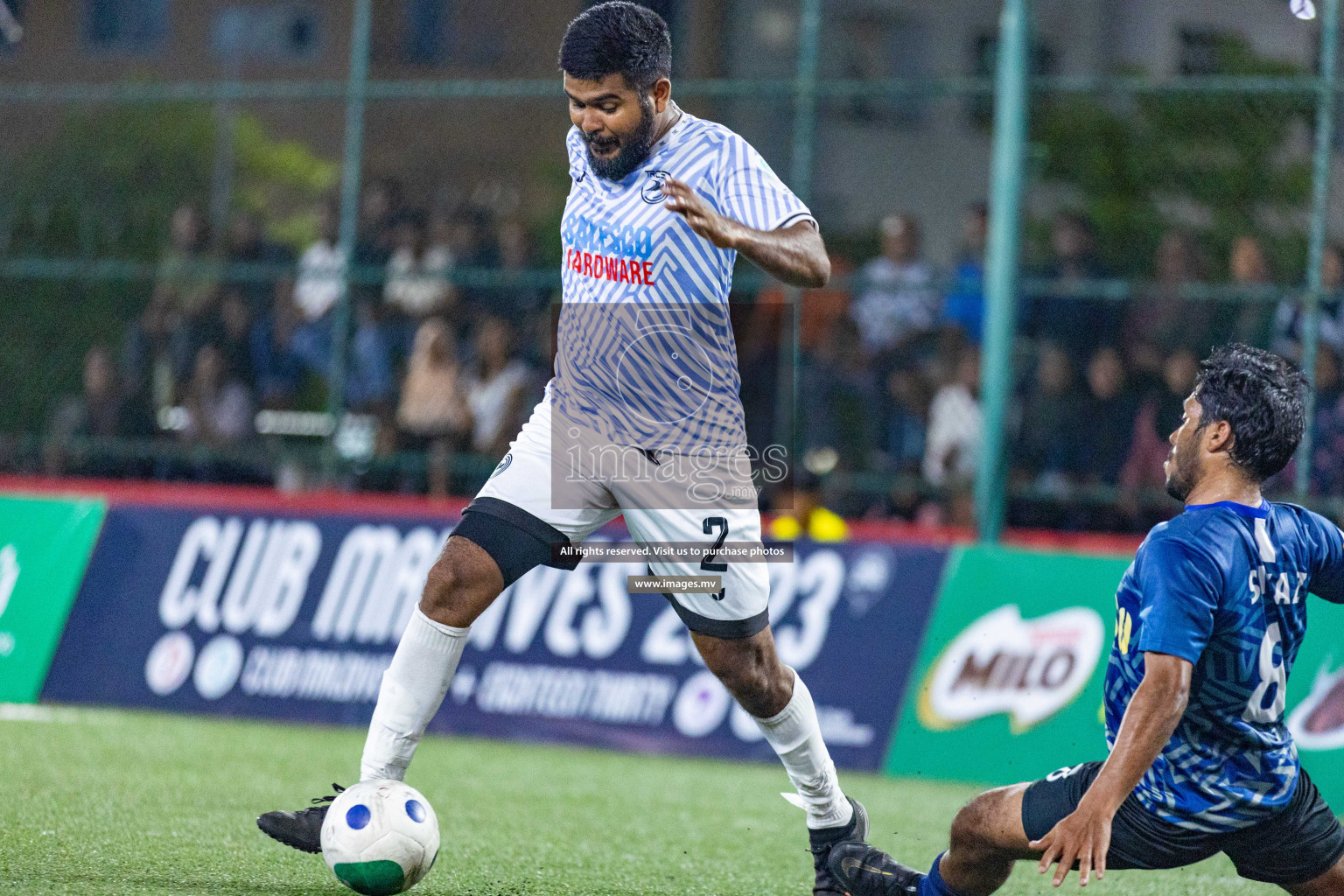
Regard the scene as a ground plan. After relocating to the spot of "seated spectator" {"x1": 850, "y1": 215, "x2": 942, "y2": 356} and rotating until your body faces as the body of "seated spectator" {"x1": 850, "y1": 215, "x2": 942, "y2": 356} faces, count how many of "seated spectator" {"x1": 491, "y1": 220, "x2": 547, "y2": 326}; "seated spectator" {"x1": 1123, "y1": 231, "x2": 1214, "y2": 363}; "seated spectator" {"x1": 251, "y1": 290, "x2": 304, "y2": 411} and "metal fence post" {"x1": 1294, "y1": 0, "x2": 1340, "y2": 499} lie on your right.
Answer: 2

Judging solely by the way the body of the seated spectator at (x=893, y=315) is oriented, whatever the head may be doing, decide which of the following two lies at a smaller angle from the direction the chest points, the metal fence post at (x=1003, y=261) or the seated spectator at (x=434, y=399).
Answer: the metal fence post

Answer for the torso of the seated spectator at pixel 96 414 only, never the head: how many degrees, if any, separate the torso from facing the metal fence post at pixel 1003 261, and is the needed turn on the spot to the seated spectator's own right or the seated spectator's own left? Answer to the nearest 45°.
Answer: approximately 45° to the seated spectator's own left

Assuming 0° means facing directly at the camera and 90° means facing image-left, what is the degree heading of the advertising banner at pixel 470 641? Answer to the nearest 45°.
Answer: approximately 0°

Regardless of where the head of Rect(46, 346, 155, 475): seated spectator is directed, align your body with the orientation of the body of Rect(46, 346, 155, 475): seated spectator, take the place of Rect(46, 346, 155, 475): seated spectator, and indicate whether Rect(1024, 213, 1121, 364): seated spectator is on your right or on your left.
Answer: on your left

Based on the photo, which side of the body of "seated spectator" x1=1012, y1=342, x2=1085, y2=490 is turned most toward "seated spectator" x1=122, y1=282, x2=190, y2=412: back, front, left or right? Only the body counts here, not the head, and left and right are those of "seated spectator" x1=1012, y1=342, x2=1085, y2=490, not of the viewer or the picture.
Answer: right

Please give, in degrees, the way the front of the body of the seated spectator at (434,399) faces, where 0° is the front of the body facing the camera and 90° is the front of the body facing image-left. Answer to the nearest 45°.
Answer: approximately 0°

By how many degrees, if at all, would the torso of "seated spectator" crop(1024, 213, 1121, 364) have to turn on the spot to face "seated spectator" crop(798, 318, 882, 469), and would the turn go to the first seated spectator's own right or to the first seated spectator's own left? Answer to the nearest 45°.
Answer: approximately 90° to the first seated spectator's own right
